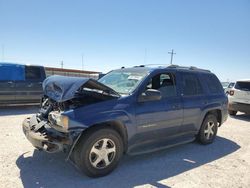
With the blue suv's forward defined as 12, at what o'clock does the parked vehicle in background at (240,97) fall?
The parked vehicle in background is roughly at 6 o'clock from the blue suv.

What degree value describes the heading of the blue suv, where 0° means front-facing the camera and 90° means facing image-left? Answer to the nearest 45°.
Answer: approximately 45°

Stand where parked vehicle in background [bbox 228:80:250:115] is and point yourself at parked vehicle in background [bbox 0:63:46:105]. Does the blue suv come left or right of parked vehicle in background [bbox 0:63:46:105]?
left

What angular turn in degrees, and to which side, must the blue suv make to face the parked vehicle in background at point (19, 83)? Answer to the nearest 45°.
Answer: approximately 90° to its right
